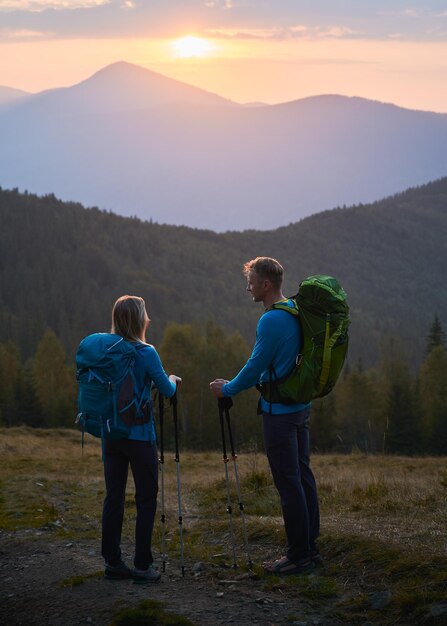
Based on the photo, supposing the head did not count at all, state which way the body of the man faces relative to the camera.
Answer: to the viewer's left

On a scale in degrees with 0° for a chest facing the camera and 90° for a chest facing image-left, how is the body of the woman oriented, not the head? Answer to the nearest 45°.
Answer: approximately 225°

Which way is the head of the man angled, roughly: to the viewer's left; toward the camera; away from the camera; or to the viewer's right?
to the viewer's left

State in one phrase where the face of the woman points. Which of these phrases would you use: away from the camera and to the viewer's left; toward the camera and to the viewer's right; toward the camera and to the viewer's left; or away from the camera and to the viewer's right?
away from the camera and to the viewer's right

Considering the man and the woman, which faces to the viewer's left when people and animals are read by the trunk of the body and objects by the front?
the man

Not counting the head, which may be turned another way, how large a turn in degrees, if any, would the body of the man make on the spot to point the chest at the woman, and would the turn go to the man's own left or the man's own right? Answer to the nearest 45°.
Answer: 0° — they already face them

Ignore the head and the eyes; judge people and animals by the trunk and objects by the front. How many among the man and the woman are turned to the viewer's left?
1

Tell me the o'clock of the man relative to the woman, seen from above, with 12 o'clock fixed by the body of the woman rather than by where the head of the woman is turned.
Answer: The man is roughly at 2 o'clock from the woman.
